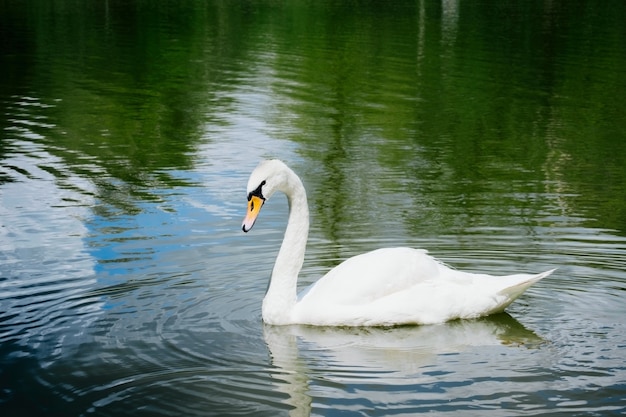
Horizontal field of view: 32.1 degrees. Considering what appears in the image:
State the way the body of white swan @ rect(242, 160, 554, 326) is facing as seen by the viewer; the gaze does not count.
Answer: to the viewer's left
